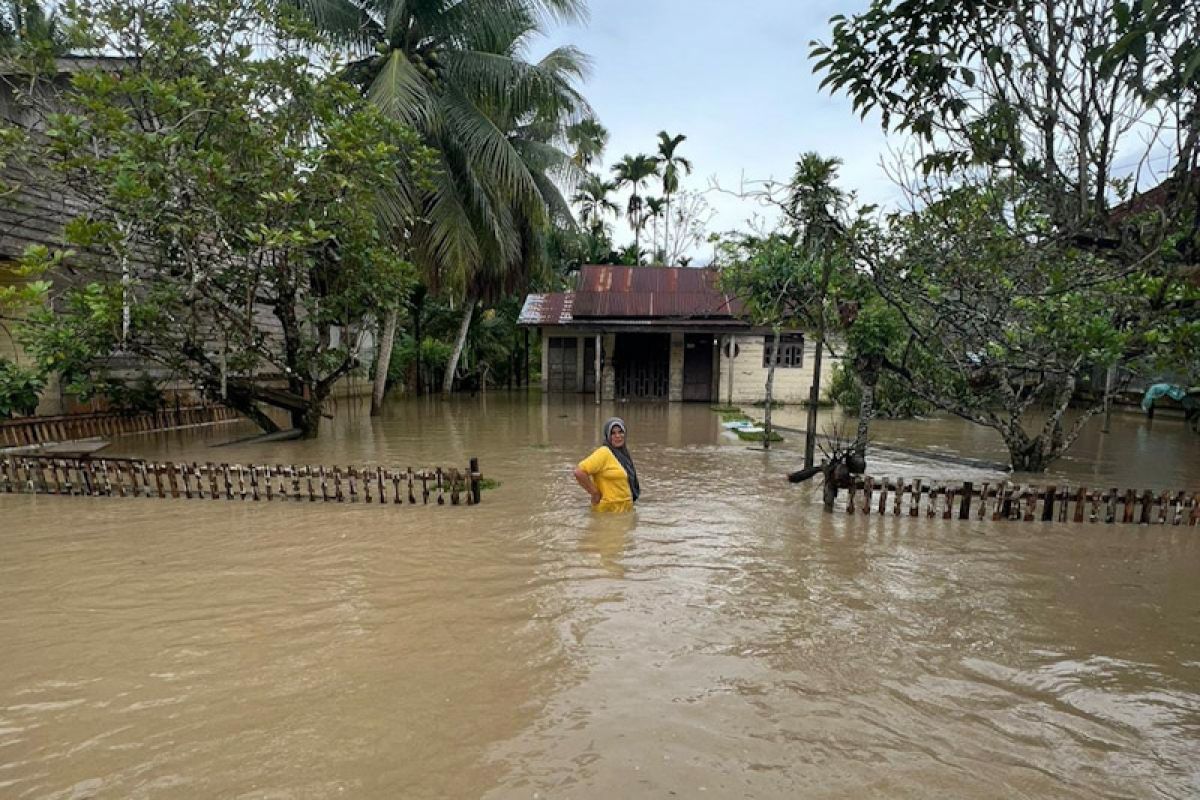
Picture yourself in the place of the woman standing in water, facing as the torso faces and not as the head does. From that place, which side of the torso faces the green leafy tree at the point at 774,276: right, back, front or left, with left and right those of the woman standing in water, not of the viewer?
left

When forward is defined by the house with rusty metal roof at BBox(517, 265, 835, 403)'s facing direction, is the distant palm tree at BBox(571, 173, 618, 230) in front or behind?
behind

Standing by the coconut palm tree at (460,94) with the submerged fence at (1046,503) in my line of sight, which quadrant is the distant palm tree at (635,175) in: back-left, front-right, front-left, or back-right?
back-left

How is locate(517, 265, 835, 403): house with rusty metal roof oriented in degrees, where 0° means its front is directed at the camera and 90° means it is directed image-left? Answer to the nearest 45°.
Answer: approximately 0°
